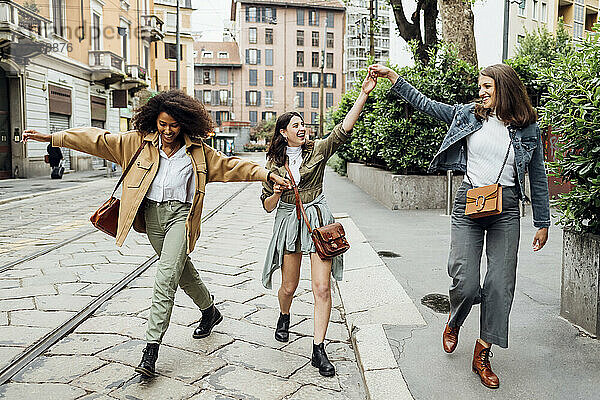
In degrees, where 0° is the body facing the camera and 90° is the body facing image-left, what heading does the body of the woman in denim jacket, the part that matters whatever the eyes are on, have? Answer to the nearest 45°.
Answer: approximately 0°

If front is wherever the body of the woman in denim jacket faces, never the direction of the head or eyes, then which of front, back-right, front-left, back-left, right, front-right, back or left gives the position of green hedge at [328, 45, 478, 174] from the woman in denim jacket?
back

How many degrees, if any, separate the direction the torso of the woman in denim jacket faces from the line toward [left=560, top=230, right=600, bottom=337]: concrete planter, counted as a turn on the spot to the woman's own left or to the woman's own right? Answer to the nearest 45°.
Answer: approximately 135° to the woman's own left

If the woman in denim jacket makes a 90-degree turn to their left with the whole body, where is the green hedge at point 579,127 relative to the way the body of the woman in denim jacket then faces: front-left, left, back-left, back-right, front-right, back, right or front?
front-left

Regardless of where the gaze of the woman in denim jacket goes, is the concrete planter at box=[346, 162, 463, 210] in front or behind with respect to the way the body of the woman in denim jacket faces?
behind

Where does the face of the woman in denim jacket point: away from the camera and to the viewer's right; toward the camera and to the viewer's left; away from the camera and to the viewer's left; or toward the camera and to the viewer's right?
toward the camera and to the viewer's left

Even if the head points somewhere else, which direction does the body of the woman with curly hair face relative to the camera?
toward the camera

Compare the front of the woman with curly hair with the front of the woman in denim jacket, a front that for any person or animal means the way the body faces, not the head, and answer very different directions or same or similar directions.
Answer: same or similar directions

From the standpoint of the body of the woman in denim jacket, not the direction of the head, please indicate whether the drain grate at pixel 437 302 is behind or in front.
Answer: behind

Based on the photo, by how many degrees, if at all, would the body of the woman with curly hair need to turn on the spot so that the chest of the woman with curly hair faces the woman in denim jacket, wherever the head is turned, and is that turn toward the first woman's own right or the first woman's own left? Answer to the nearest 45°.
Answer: approximately 45° to the first woman's own left

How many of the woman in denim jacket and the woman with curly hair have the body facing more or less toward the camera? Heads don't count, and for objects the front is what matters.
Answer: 2

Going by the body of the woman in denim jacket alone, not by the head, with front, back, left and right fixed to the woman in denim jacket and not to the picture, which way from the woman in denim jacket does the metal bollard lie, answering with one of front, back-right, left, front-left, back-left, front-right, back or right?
back

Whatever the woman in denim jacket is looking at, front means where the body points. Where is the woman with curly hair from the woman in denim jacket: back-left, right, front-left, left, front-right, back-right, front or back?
right
